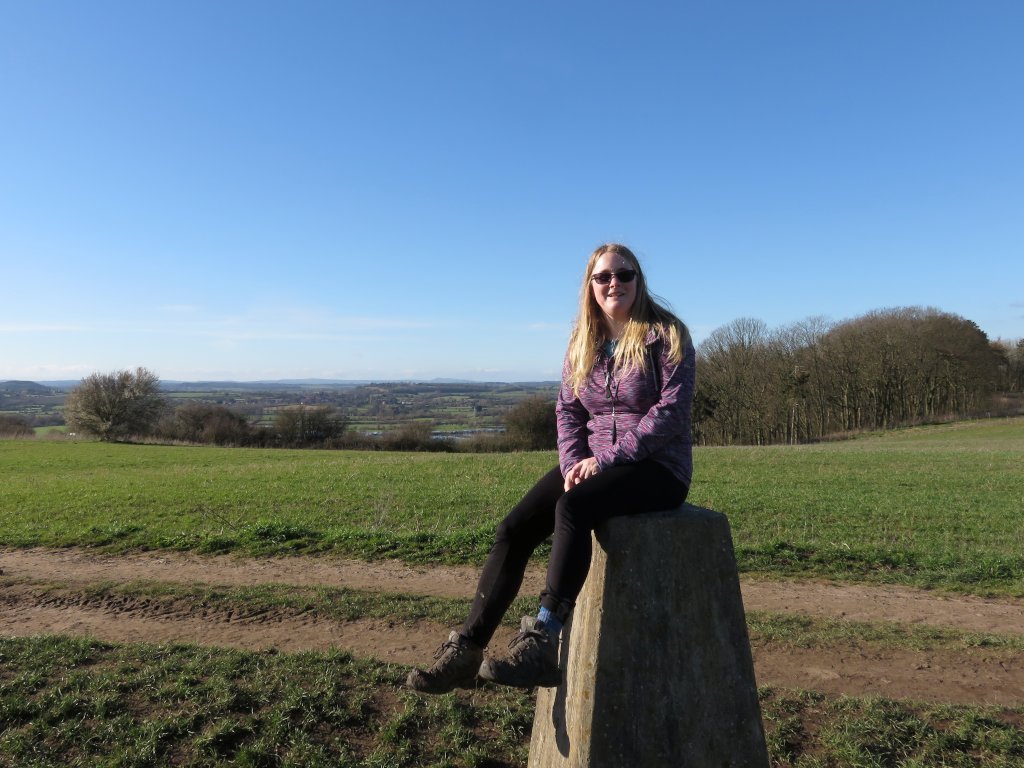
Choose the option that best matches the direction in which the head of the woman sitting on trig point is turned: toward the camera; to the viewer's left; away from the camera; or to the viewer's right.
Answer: toward the camera
